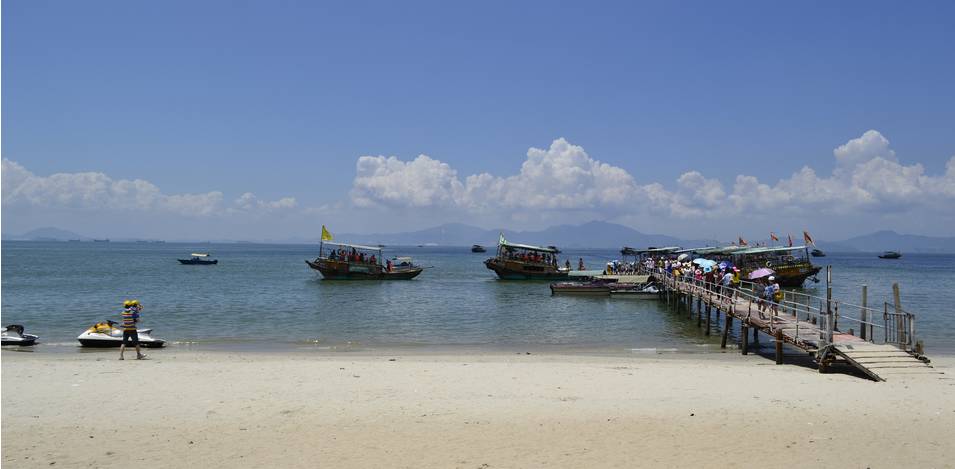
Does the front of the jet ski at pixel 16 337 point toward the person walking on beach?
no
